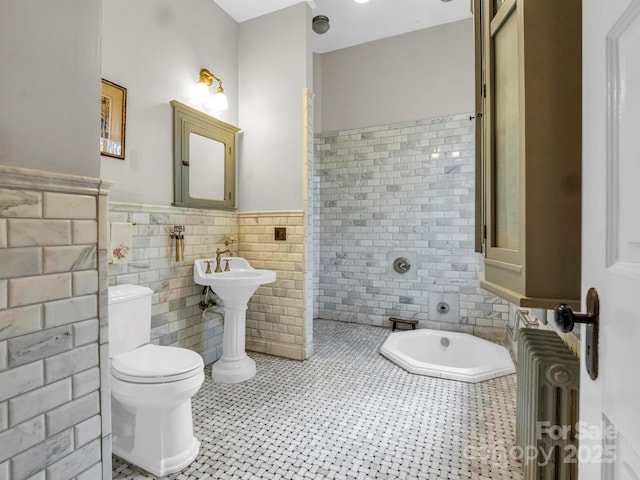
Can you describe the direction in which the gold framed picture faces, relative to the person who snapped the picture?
facing the viewer and to the right of the viewer

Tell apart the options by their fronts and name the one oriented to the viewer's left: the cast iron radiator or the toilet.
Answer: the cast iron radiator

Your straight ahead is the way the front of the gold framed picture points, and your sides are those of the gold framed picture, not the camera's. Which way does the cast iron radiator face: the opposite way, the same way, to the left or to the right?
the opposite way

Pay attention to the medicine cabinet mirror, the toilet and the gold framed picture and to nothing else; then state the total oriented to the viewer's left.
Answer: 0

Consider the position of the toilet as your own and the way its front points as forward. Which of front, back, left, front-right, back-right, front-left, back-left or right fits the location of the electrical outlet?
left

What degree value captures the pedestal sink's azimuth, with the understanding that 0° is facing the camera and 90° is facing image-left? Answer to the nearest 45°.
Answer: approximately 315°

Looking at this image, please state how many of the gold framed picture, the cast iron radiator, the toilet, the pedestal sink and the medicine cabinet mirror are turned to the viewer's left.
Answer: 1

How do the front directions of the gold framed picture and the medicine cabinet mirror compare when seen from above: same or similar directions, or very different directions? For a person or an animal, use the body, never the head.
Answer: same or similar directions

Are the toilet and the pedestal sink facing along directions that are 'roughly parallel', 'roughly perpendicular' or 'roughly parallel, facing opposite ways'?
roughly parallel

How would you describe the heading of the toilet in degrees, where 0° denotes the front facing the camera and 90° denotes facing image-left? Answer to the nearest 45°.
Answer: approximately 315°
